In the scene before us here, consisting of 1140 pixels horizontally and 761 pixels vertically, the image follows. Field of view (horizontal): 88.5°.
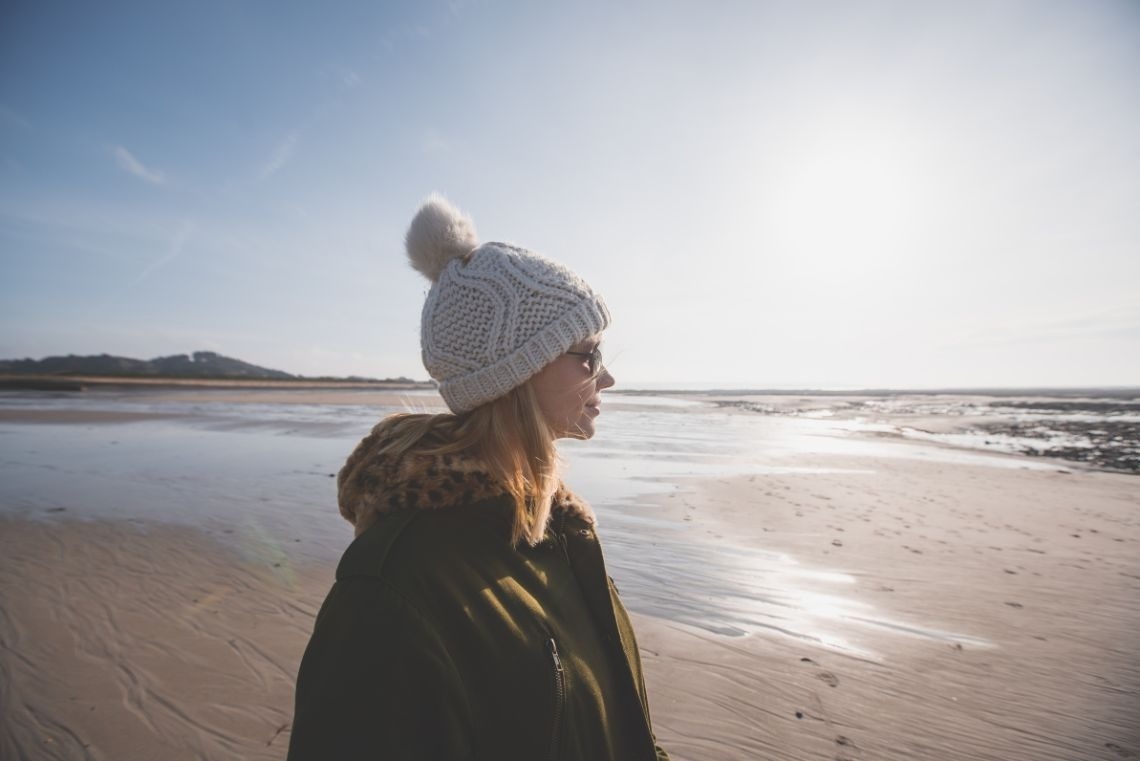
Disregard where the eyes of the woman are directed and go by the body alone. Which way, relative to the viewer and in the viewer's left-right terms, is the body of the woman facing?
facing the viewer and to the right of the viewer

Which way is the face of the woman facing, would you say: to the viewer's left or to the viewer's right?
to the viewer's right
